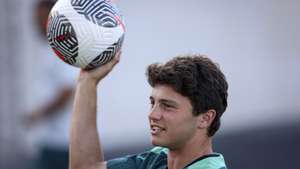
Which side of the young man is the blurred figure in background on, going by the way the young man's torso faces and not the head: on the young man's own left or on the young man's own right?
on the young man's own right

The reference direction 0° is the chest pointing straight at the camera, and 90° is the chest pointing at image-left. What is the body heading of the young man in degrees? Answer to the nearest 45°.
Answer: approximately 45°
